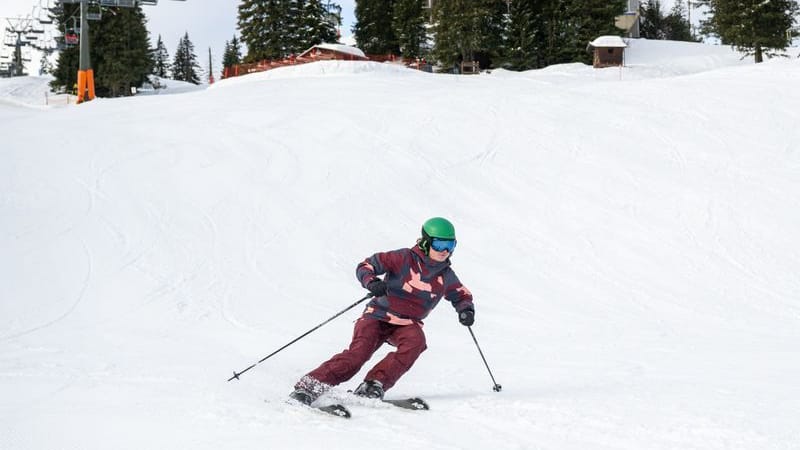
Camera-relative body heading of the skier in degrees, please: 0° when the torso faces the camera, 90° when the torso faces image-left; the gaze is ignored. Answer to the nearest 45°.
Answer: approximately 315°

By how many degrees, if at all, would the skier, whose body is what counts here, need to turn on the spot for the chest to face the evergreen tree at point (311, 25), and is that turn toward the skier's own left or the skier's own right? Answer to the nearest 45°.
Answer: approximately 135° to the skier's own left

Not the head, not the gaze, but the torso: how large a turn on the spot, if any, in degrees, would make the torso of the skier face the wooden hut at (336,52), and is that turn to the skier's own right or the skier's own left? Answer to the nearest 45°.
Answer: approximately 135° to the skier's own left

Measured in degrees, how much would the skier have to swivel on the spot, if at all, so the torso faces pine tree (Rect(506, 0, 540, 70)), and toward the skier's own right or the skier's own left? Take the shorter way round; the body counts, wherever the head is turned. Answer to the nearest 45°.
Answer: approximately 135° to the skier's own left

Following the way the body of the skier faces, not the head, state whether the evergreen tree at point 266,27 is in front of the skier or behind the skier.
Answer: behind

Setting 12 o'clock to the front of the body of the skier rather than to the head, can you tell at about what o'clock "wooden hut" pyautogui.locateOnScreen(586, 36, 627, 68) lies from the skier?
The wooden hut is roughly at 8 o'clock from the skier.

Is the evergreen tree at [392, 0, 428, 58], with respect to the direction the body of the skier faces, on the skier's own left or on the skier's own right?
on the skier's own left
